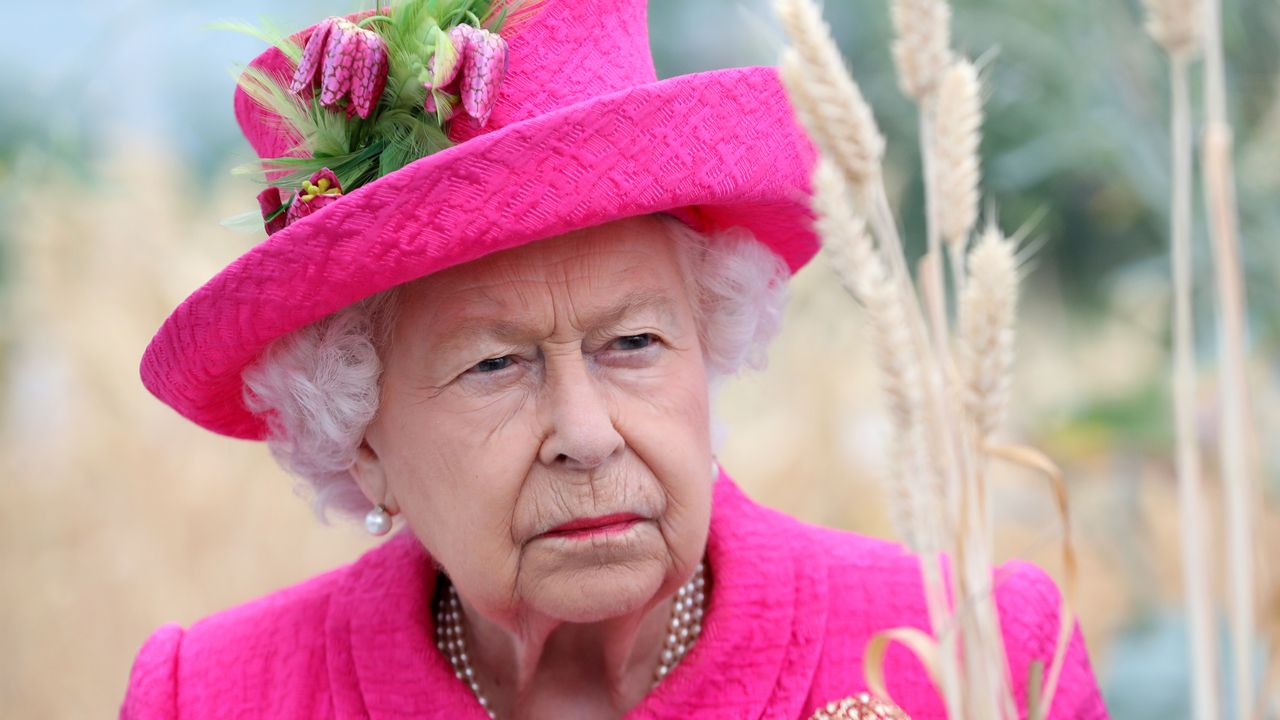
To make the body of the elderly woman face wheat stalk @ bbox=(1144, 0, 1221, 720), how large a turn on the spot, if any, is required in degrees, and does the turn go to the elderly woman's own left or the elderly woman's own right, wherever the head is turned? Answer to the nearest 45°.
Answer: approximately 45° to the elderly woman's own left

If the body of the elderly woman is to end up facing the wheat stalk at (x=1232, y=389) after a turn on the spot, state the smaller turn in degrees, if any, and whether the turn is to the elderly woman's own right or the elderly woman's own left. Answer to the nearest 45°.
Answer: approximately 45° to the elderly woman's own left

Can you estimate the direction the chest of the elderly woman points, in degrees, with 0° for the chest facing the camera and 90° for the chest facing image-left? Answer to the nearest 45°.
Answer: approximately 0°

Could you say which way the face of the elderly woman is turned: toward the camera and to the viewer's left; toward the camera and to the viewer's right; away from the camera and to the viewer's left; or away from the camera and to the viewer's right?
toward the camera and to the viewer's right
